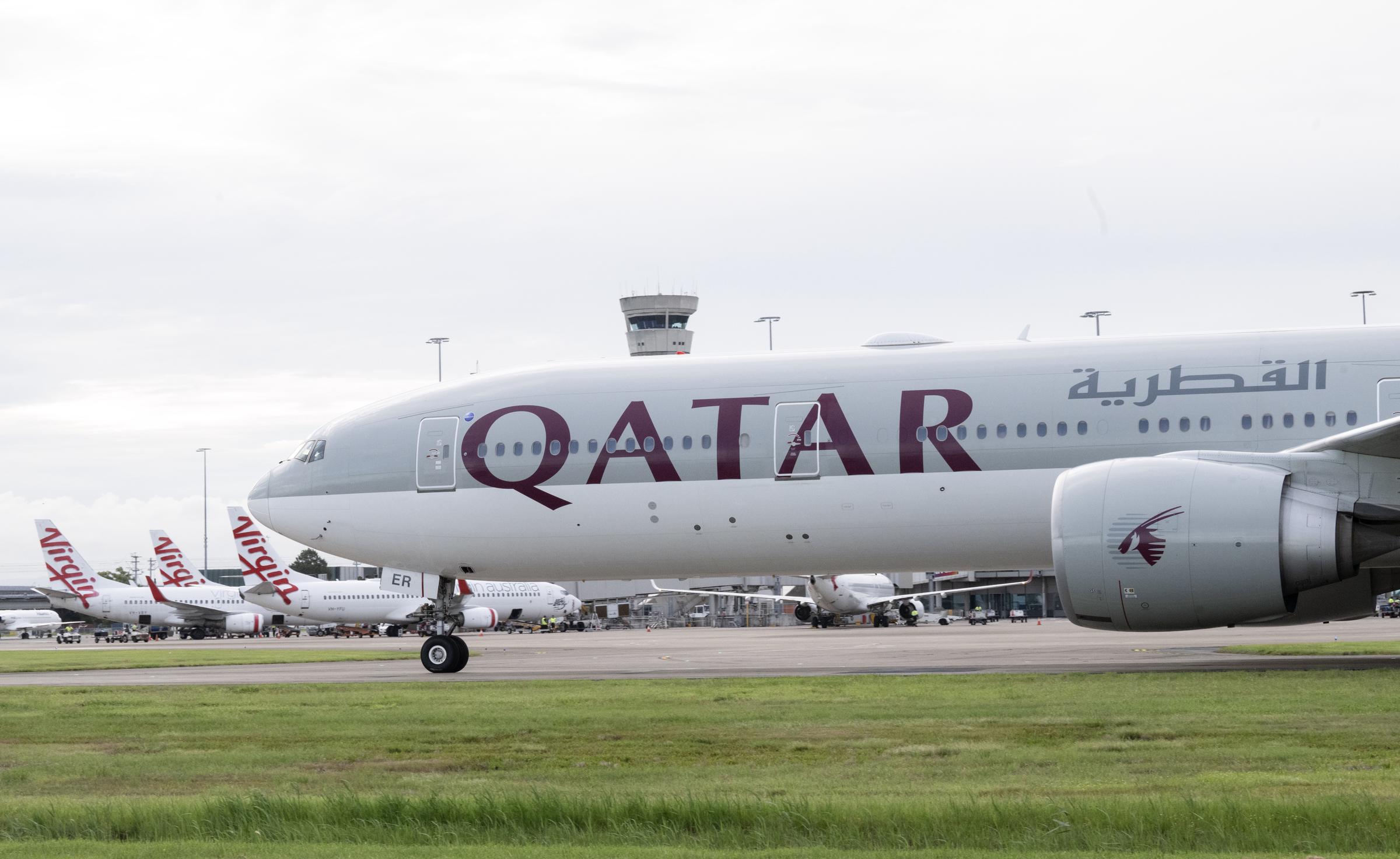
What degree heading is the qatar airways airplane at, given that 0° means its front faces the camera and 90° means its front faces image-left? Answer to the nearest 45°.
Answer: approximately 90°
